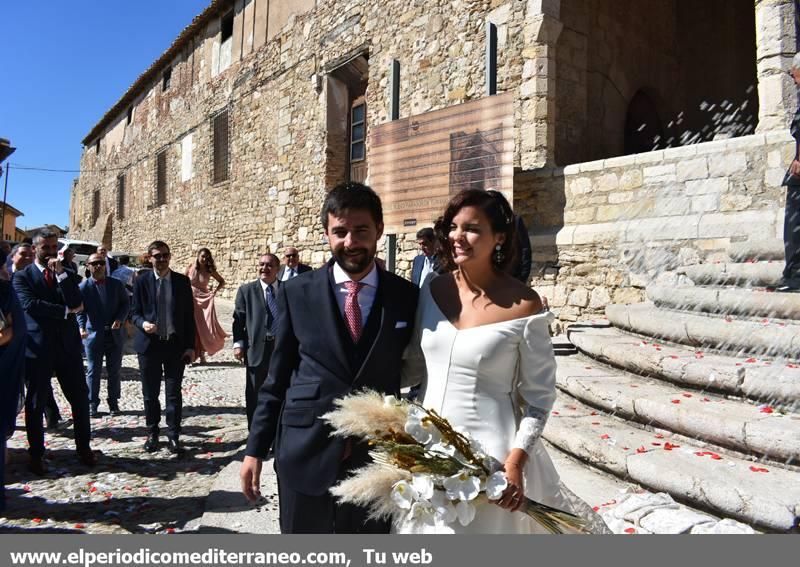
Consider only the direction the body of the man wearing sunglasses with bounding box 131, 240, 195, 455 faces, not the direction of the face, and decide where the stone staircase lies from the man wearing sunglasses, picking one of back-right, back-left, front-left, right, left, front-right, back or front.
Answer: front-left

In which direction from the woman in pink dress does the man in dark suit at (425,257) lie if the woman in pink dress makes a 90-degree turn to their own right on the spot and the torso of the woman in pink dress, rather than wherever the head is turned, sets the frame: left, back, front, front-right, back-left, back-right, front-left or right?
back-left

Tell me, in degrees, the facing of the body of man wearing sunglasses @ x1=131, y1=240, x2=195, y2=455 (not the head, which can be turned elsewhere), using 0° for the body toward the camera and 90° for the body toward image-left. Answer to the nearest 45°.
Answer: approximately 0°

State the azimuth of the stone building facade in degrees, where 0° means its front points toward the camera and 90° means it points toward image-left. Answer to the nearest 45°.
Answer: approximately 45°

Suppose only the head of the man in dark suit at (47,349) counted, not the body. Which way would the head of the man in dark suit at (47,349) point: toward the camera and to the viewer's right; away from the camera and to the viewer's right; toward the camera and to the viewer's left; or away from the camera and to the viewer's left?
toward the camera and to the viewer's right

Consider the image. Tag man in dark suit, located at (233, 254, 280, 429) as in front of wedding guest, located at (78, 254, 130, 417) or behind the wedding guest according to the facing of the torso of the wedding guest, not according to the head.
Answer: in front

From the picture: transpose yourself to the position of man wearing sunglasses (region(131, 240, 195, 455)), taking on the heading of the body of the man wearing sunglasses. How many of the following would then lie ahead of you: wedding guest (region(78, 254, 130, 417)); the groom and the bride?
2

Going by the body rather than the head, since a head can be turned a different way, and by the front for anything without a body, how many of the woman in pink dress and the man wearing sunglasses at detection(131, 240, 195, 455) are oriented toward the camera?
2
